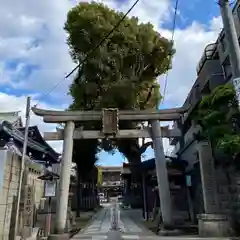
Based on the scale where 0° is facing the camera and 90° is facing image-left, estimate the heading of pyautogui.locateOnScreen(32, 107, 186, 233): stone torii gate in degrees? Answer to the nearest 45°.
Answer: approximately 0°
